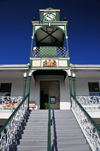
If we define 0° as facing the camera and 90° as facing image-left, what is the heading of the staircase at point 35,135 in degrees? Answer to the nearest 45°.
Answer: approximately 0°

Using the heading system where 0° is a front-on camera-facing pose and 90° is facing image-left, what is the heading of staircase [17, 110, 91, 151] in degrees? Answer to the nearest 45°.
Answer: approximately 0°

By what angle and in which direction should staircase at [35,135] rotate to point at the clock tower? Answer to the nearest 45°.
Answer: approximately 180°

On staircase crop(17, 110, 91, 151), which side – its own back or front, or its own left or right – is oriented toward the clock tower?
back
